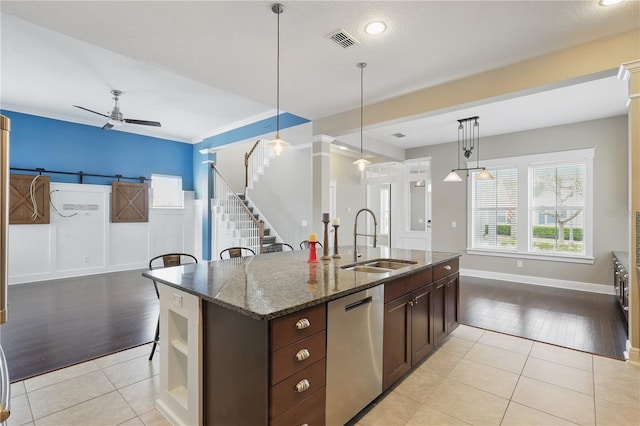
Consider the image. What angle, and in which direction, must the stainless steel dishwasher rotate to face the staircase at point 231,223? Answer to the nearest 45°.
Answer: approximately 180°

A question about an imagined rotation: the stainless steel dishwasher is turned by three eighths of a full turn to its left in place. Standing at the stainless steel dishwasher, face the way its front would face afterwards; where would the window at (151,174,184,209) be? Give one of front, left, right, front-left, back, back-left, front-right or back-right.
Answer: front-left

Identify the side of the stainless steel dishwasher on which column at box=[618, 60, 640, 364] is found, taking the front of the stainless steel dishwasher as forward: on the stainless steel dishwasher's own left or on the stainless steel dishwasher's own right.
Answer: on the stainless steel dishwasher's own left

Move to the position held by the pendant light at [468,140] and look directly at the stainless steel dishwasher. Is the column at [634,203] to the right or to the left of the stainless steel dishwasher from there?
left

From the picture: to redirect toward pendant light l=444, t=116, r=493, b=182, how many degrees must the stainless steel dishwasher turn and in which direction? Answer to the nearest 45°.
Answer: approximately 90° to its left

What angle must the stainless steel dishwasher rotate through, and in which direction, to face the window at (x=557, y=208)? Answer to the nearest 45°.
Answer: approximately 90° to its left
